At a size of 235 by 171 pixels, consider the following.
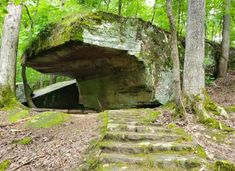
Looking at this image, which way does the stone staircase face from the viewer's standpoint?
toward the camera

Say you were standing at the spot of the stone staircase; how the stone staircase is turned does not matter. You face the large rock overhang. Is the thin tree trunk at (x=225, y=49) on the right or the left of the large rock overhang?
right

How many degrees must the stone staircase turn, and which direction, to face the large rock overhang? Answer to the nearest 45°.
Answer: approximately 180°

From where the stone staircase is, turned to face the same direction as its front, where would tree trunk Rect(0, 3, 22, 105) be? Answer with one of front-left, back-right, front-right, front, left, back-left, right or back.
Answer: back-right
